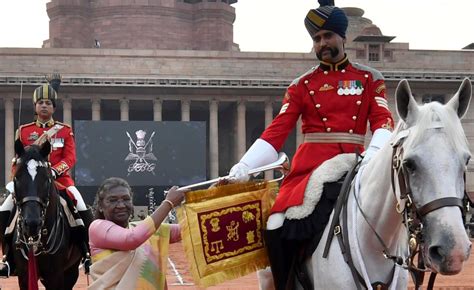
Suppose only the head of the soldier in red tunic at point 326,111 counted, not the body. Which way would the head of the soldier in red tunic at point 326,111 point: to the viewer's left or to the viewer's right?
to the viewer's left

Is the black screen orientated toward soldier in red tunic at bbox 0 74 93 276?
yes

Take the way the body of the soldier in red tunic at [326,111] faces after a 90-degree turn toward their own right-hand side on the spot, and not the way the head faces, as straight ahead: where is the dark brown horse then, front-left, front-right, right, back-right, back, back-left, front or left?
front-right

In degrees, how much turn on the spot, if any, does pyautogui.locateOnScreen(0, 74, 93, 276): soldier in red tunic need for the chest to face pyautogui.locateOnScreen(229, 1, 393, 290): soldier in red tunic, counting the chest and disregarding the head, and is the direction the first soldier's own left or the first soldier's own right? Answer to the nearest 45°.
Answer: approximately 45° to the first soldier's own left

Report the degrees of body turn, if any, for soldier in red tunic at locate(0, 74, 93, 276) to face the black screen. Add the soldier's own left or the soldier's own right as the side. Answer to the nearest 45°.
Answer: approximately 180°

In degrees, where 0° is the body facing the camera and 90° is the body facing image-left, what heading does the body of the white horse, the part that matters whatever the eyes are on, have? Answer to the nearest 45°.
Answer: approximately 315°
